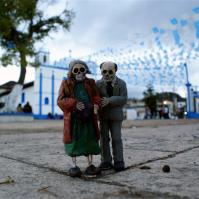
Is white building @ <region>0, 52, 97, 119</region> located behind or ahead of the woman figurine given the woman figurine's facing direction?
behind

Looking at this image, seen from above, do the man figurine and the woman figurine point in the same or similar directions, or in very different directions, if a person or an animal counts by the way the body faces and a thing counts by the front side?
same or similar directions

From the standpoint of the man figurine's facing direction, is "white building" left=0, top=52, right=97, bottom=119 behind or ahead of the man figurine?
behind

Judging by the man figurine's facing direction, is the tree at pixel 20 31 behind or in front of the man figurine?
behind

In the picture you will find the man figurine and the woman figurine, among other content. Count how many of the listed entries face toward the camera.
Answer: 2

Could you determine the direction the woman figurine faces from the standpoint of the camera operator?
facing the viewer

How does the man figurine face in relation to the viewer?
toward the camera
